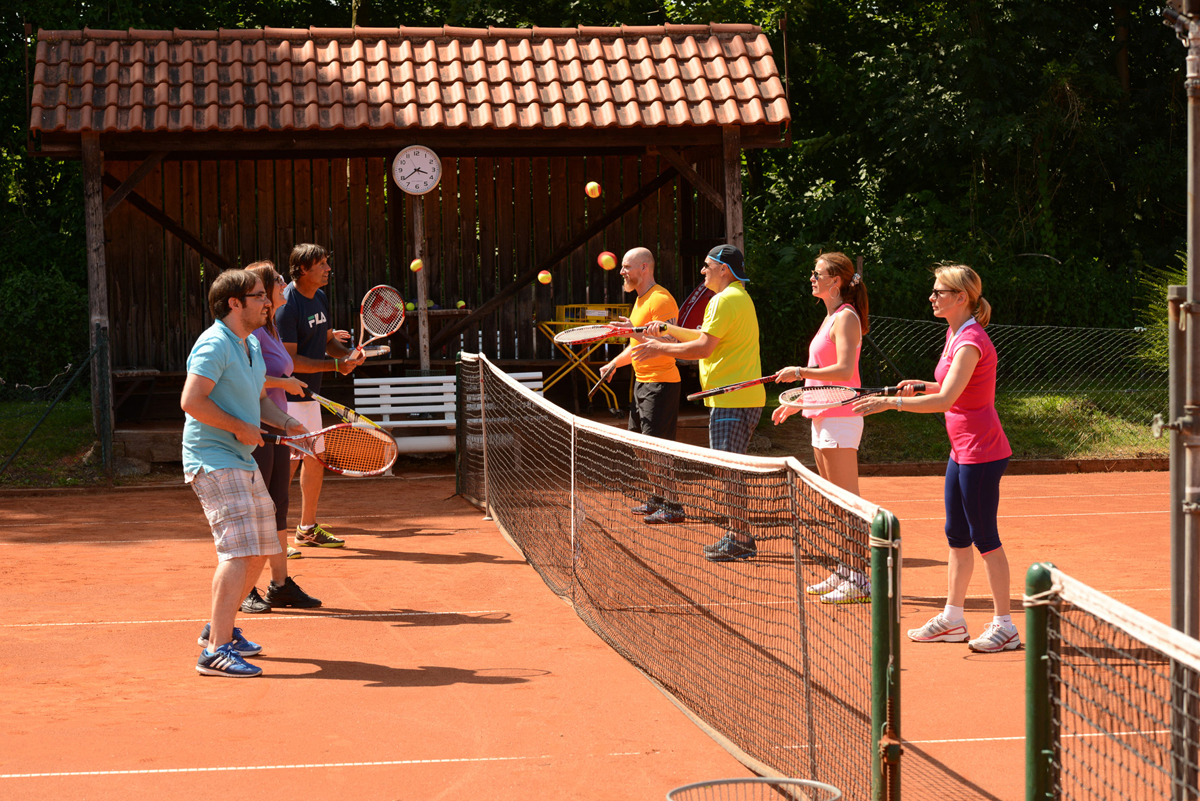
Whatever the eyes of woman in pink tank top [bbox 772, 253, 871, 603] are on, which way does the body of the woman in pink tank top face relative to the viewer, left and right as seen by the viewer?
facing to the left of the viewer

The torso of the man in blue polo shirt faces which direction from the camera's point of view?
to the viewer's right

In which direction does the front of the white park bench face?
toward the camera

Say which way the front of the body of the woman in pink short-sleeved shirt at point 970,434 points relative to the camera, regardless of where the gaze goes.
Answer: to the viewer's left

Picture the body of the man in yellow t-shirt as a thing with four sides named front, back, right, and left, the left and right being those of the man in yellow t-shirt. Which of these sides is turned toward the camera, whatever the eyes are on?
left

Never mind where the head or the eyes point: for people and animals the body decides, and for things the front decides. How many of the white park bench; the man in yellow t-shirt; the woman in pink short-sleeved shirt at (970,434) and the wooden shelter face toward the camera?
2

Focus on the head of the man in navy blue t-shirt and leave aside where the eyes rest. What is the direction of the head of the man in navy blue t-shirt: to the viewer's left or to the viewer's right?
to the viewer's right

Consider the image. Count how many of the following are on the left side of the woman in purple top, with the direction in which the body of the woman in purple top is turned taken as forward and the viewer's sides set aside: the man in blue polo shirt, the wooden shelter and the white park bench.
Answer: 2

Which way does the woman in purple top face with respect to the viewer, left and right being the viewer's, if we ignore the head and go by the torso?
facing to the right of the viewer

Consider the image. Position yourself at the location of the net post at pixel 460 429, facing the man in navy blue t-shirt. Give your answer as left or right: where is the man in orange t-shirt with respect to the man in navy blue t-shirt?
left

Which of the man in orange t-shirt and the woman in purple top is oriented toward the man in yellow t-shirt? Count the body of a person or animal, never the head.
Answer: the woman in purple top

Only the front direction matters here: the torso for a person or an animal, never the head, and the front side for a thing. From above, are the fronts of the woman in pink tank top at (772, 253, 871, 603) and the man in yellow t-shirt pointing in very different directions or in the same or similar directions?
same or similar directions

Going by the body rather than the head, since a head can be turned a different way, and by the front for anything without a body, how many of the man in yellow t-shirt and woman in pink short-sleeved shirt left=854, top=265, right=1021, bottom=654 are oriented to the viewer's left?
2

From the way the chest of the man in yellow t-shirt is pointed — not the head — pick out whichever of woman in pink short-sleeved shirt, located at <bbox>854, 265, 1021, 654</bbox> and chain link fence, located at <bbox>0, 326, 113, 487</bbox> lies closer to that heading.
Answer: the chain link fence

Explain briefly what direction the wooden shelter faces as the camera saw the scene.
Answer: facing the viewer

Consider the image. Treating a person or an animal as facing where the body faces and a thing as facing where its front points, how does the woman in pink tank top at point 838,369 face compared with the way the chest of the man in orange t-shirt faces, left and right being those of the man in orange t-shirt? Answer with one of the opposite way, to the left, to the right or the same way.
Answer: the same way

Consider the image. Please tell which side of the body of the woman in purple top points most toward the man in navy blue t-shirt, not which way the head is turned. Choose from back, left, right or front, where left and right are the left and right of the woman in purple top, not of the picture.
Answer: left

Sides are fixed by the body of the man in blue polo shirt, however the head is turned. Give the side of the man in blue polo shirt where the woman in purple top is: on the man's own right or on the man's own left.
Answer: on the man's own left

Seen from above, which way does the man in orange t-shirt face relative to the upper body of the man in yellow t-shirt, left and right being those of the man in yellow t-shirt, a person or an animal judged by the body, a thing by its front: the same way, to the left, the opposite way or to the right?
the same way

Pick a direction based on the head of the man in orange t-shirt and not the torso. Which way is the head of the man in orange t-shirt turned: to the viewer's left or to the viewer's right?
to the viewer's left
